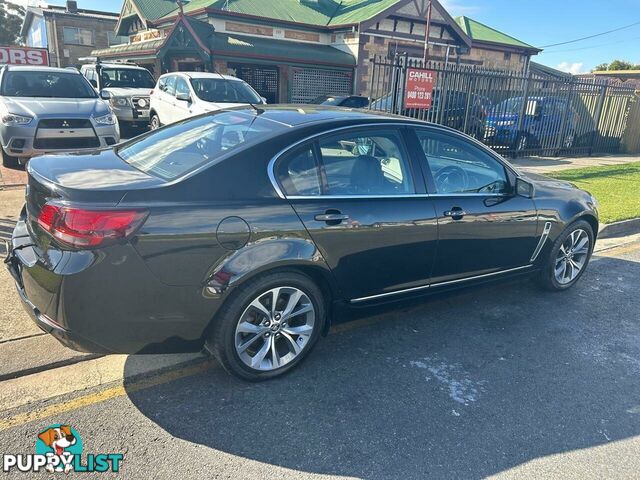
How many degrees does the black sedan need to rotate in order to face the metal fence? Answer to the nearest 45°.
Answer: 0° — it already faces it

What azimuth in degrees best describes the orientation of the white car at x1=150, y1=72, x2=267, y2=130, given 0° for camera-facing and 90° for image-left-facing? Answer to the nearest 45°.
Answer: approximately 315°

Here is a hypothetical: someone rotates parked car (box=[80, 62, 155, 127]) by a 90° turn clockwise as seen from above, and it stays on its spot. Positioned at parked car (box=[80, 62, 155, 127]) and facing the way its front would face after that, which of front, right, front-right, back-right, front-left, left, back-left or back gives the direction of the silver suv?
front-left

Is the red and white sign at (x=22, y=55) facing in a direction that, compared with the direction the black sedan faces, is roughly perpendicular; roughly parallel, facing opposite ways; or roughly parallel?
roughly perpendicular

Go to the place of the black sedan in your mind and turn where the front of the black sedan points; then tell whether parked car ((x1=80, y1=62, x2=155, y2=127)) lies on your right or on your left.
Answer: on your left

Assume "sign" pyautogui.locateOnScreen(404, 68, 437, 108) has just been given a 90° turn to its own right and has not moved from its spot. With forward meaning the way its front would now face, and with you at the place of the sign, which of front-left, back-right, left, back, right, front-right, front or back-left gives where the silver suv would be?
front-left

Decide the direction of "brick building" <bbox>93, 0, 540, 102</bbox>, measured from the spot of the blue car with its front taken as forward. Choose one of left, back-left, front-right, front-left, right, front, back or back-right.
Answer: right

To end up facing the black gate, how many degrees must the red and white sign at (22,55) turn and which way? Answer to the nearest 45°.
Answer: approximately 90° to its left

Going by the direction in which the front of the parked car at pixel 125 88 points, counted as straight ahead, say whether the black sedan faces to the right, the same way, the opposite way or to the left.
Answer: to the left

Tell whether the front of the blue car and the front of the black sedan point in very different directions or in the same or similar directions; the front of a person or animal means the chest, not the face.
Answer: very different directions

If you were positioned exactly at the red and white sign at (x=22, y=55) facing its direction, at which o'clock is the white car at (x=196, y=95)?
The white car is roughly at 11 o'clock from the red and white sign.

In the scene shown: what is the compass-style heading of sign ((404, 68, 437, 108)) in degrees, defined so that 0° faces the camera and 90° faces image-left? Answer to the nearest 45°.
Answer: approximately 0°

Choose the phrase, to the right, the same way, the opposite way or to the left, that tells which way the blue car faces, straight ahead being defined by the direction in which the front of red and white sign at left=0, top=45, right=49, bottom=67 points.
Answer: to the right

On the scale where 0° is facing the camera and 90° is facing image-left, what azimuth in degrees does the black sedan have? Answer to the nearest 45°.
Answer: approximately 225°

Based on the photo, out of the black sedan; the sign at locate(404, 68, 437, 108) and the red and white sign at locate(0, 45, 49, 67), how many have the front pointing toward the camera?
2
